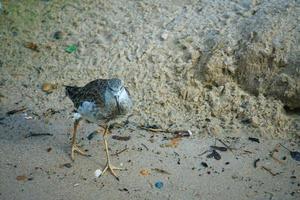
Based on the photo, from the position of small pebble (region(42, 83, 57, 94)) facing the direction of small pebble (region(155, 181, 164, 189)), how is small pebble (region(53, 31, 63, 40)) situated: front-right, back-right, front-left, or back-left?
back-left

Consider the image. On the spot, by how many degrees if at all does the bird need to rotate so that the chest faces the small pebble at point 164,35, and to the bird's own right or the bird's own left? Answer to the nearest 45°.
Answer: approximately 90° to the bird's own left

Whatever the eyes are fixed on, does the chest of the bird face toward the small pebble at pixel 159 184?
yes

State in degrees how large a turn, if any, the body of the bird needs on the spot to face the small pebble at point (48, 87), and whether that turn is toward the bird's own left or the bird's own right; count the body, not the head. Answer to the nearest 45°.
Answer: approximately 180°

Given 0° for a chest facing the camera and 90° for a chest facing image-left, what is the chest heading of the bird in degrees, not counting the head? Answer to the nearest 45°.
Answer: approximately 315°
